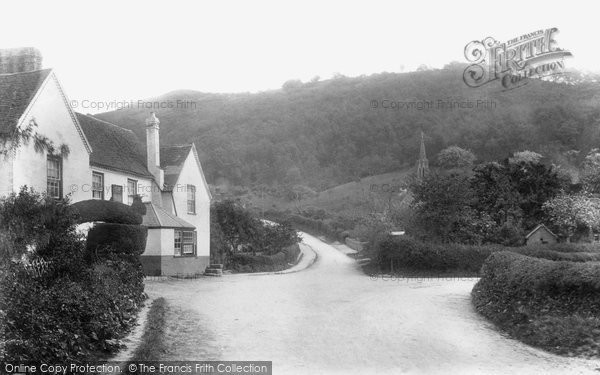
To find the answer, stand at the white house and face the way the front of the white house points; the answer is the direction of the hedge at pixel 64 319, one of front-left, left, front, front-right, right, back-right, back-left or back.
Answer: front-right

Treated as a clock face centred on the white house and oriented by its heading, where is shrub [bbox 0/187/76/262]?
The shrub is roughly at 2 o'clock from the white house.

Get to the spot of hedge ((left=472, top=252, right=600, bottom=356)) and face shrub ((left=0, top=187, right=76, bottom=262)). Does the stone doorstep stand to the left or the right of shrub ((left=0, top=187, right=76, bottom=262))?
right

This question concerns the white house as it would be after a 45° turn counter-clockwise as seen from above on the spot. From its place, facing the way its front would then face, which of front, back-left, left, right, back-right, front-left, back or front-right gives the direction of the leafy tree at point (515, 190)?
front

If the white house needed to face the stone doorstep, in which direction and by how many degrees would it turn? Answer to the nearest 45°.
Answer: approximately 90° to its left

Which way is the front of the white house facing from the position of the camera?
facing the viewer and to the right of the viewer

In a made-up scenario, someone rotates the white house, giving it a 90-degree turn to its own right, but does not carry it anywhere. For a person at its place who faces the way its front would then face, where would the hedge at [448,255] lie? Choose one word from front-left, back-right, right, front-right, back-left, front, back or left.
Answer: back-left

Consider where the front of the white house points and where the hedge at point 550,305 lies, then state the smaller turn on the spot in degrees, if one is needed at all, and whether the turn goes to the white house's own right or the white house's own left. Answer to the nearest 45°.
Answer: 0° — it already faces it

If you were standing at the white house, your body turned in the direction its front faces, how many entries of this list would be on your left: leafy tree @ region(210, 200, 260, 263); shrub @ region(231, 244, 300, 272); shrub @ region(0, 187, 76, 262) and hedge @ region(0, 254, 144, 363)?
2

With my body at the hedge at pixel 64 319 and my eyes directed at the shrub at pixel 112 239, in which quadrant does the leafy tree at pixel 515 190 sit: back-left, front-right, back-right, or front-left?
front-right

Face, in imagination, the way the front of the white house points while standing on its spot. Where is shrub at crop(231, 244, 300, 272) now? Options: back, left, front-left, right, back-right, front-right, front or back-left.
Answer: left
